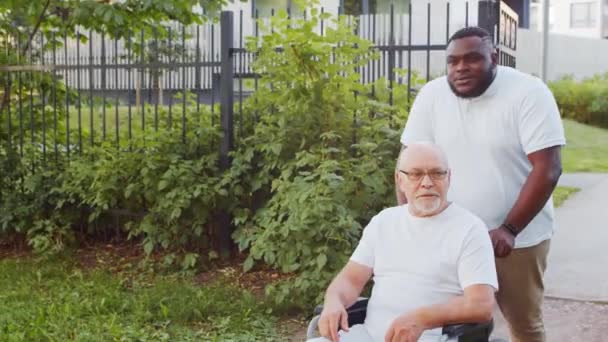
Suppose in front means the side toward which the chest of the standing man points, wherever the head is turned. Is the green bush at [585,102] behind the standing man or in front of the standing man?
behind

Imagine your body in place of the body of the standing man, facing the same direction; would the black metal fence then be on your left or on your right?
on your right

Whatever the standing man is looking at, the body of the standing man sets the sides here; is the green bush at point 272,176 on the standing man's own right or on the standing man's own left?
on the standing man's own right

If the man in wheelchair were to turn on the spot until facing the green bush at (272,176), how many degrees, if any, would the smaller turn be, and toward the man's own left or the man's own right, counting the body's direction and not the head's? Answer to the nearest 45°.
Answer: approximately 135° to the man's own right

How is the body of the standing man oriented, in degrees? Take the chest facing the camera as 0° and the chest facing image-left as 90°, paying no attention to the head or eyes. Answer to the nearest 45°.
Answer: approximately 45°

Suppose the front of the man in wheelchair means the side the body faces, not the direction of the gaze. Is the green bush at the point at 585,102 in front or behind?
behind
